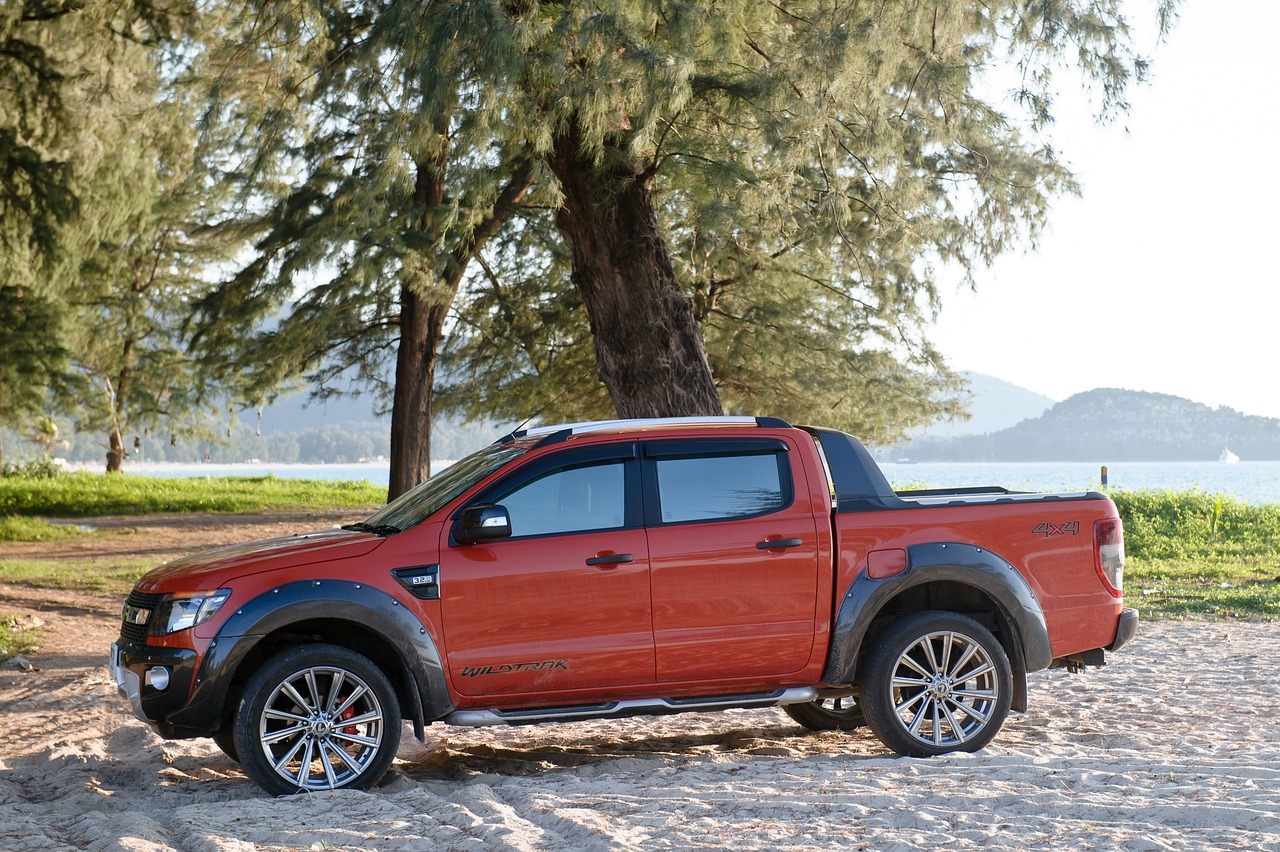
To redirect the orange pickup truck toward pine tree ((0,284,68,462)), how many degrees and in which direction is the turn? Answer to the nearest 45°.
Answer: approximately 45° to its right

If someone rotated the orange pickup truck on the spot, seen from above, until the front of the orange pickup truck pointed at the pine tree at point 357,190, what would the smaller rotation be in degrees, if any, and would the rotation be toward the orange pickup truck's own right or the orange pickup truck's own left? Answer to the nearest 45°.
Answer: approximately 90° to the orange pickup truck's own right

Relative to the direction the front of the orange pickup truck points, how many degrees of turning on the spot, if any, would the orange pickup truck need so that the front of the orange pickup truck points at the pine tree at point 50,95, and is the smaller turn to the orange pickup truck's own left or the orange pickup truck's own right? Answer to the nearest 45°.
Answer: approximately 45° to the orange pickup truck's own right

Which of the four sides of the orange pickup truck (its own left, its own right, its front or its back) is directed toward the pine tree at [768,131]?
right

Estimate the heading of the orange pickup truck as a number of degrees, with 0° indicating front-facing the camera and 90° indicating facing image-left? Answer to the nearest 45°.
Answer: approximately 90°

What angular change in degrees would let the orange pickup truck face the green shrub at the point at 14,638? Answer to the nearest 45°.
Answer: approximately 45° to its right

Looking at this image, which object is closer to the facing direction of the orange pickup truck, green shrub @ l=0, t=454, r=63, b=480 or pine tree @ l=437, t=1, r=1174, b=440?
the green shrub

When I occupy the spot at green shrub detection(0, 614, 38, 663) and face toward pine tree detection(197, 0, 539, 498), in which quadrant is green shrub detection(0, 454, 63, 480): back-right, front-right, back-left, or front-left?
front-left

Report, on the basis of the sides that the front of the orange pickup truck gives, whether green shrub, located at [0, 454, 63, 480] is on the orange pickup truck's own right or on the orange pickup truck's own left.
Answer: on the orange pickup truck's own right
